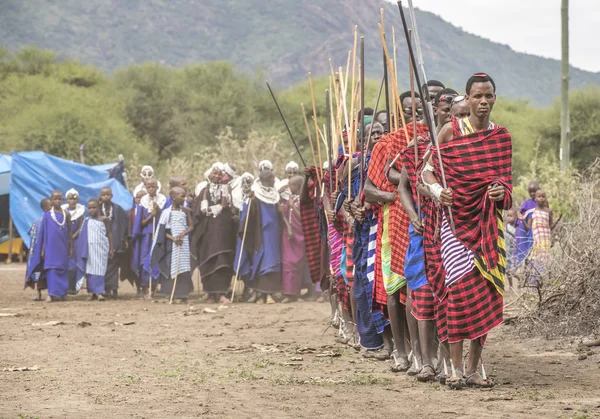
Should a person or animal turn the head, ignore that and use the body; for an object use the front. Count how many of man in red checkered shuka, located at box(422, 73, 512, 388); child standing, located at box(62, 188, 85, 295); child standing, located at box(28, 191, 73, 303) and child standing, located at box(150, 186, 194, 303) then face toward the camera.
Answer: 4

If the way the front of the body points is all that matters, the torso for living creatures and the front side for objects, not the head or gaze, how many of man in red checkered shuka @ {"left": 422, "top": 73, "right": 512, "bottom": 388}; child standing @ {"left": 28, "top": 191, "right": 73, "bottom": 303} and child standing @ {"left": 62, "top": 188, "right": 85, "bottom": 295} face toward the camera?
3

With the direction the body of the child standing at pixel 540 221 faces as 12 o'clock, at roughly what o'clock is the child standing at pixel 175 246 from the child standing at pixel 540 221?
the child standing at pixel 175 246 is roughly at 3 o'clock from the child standing at pixel 540 221.

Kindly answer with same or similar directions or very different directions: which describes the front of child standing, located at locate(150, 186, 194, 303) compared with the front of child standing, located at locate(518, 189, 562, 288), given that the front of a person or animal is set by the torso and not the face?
same or similar directions

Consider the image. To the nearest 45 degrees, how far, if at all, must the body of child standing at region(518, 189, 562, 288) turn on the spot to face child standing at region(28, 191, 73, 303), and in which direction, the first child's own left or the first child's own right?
approximately 90° to the first child's own right

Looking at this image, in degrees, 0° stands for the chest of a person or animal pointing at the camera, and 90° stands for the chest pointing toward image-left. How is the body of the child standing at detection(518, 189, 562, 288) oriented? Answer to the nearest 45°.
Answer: approximately 0°

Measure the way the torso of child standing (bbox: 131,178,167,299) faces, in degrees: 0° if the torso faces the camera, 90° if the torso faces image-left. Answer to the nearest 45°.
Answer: approximately 0°

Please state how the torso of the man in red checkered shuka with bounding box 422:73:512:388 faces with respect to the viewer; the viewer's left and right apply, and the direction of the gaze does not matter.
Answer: facing the viewer

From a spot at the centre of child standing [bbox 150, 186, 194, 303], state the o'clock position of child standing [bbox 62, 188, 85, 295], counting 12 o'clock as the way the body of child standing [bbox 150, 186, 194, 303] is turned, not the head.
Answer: child standing [bbox 62, 188, 85, 295] is roughly at 4 o'clock from child standing [bbox 150, 186, 194, 303].

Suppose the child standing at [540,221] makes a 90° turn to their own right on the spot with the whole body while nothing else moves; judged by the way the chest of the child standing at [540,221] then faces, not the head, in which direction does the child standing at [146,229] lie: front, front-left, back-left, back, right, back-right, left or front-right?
front

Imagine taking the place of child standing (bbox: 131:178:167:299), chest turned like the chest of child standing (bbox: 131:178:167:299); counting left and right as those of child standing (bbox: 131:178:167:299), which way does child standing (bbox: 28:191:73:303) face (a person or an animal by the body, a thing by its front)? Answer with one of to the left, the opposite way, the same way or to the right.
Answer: the same way

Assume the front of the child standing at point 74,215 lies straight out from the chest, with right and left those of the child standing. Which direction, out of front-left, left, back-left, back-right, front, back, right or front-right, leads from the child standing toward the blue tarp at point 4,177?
back

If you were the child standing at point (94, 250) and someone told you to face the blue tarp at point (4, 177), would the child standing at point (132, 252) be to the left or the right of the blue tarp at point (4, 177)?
right

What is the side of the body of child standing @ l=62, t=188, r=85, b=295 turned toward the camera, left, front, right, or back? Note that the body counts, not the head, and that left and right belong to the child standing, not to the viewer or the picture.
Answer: front

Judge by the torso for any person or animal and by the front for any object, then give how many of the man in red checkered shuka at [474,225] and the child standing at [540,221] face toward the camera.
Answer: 2

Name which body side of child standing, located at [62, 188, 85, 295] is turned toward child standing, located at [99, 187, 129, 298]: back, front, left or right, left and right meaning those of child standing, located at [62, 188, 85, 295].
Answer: left
